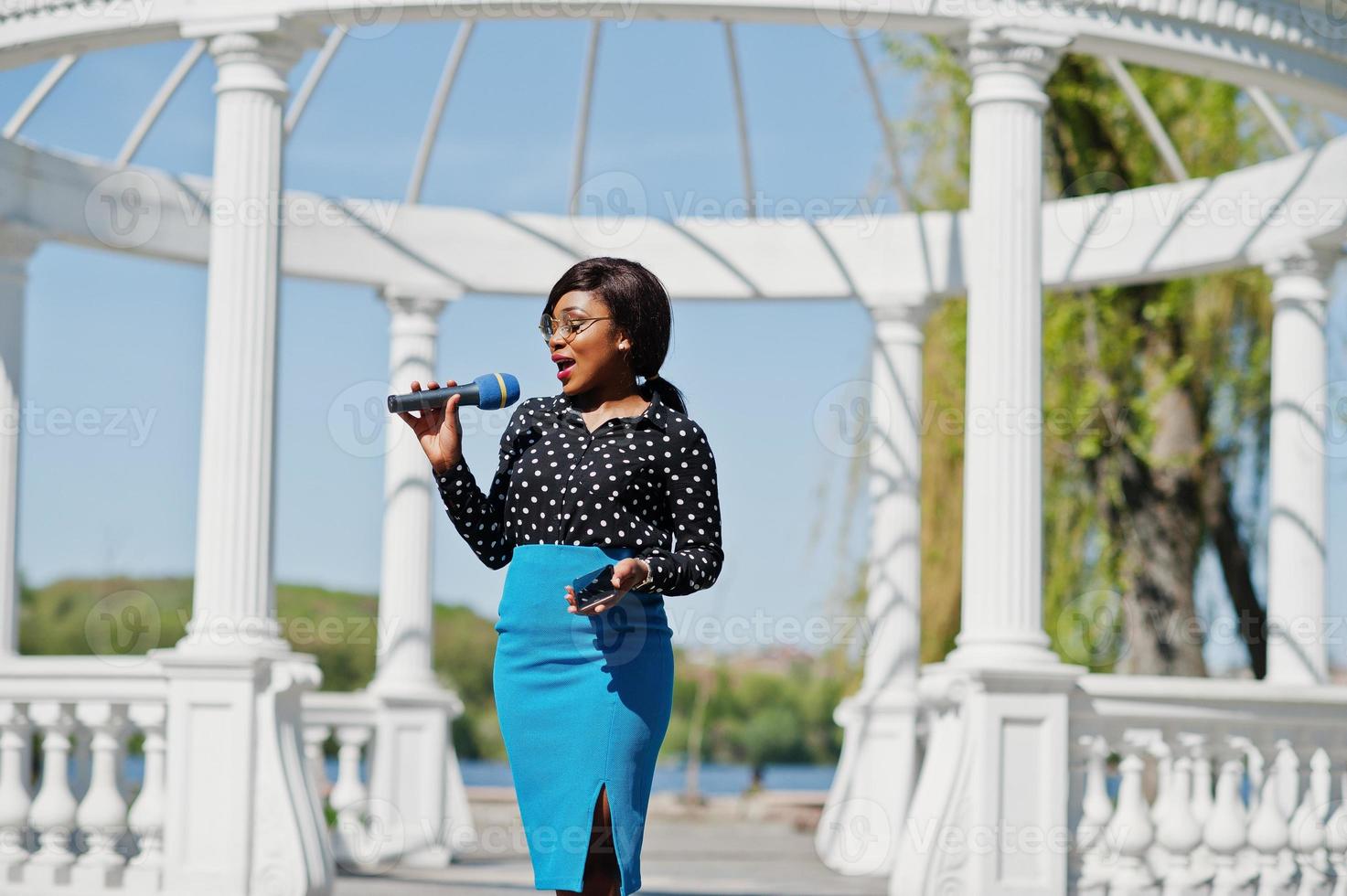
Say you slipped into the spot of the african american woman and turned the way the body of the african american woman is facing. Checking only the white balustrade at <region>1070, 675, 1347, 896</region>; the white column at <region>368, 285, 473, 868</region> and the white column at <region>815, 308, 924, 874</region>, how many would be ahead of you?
0

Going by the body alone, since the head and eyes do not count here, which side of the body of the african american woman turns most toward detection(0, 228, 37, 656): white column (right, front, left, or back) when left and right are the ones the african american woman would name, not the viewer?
right

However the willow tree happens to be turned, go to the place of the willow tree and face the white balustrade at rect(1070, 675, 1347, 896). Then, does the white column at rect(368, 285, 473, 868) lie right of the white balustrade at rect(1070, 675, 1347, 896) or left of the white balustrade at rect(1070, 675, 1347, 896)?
right

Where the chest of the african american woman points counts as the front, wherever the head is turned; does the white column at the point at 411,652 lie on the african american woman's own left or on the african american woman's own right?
on the african american woman's own right

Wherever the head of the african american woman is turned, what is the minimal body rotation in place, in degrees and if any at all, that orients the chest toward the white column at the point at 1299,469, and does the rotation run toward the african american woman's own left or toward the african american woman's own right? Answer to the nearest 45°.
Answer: approximately 180°

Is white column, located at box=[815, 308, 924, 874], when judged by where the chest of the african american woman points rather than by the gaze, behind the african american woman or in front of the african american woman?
behind

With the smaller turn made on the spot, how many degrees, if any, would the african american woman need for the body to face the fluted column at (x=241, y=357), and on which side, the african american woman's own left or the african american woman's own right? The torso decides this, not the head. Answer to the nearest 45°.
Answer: approximately 135° to the african american woman's own right

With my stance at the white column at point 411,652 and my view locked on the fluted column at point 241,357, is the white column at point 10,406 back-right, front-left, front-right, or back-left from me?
front-right

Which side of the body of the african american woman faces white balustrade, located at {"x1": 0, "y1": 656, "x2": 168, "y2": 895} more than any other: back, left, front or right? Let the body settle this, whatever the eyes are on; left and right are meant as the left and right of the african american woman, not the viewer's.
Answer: right

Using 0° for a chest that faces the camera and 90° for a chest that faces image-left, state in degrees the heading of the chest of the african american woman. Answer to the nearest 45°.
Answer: approximately 45°

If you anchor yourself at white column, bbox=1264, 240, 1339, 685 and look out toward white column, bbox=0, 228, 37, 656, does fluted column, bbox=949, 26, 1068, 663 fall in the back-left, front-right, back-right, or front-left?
front-left

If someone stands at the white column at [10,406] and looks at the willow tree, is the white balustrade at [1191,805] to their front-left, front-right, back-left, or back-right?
front-right
